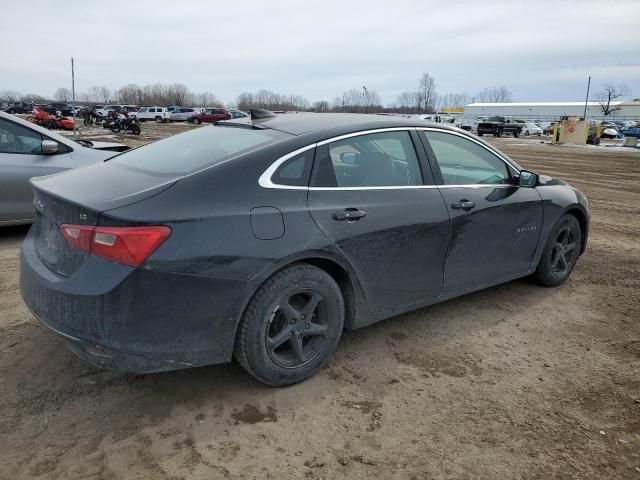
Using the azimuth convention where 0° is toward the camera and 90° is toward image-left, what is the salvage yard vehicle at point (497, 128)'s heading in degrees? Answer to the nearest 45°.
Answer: approximately 45°

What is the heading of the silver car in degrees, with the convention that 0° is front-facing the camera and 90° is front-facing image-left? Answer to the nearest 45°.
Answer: approximately 270°

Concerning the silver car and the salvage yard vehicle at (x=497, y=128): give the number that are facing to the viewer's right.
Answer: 1

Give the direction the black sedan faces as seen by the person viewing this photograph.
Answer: facing away from the viewer and to the right of the viewer

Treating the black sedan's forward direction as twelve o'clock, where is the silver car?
The silver car is roughly at 9 o'clock from the black sedan.

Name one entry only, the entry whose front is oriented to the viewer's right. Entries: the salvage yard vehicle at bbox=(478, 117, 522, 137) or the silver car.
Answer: the silver car

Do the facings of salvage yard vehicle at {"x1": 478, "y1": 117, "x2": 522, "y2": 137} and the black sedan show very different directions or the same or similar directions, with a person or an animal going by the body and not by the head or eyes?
very different directions

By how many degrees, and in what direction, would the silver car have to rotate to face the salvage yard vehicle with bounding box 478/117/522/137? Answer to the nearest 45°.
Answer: approximately 45° to its left

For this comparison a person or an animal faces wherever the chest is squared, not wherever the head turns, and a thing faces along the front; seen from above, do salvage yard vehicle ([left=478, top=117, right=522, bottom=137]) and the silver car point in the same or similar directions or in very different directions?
very different directions
